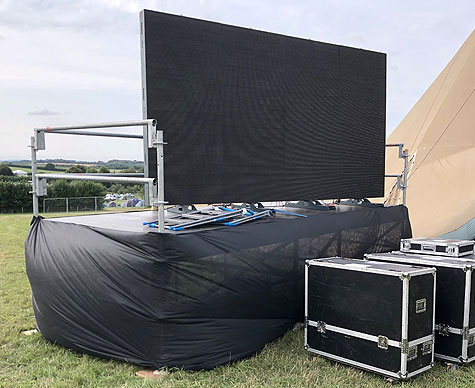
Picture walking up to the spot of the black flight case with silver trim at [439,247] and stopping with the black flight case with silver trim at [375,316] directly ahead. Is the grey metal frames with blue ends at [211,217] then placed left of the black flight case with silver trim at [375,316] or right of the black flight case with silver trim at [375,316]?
right

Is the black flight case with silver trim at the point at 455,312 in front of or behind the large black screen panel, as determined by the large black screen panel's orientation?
in front

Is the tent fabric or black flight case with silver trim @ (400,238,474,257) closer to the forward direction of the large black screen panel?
the black flight case with silver trim

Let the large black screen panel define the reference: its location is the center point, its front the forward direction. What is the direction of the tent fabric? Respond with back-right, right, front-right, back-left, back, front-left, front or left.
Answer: left

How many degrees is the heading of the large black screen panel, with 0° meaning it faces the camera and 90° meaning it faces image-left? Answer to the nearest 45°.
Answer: approximately 315°
